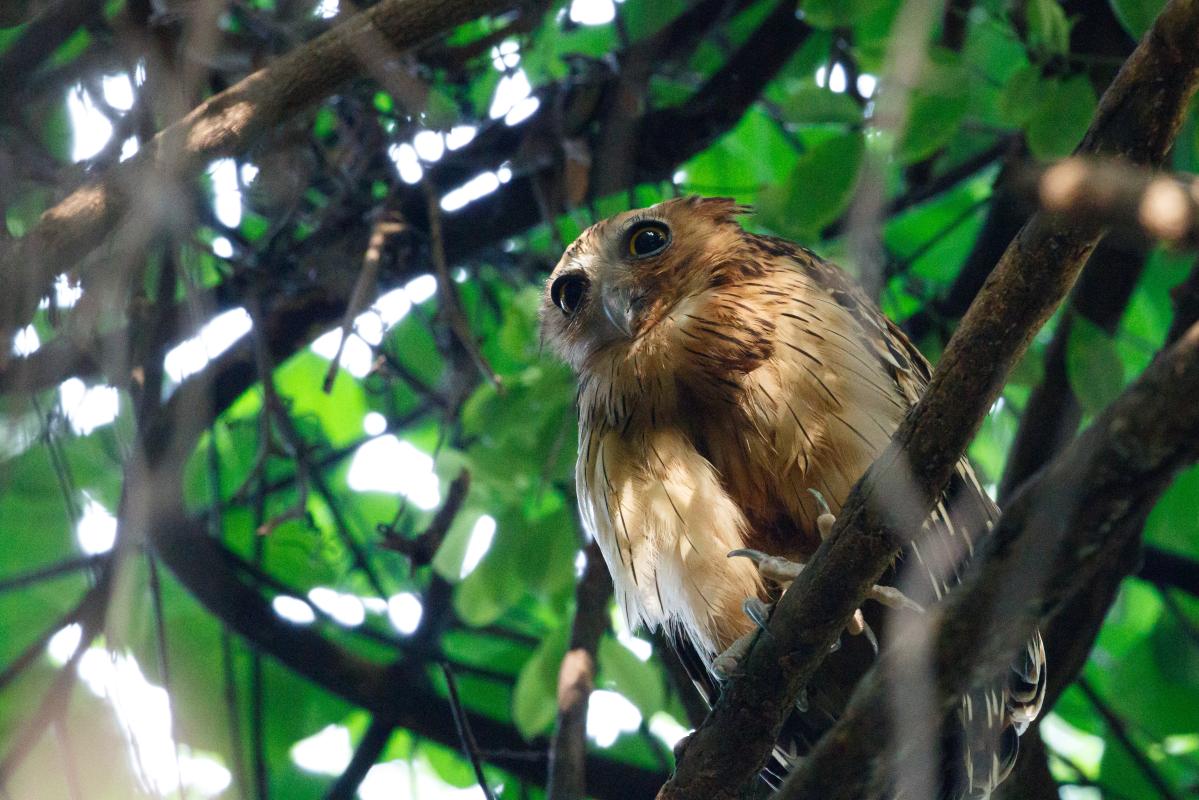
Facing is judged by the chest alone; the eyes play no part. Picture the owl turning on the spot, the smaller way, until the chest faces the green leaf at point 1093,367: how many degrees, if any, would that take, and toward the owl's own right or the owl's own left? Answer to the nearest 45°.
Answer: approximately 180°

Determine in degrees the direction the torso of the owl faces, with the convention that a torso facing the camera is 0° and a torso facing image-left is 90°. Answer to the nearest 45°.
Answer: approximately 45°

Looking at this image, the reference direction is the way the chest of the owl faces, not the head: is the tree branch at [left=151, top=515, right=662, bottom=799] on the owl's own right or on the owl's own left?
on the owl's own right

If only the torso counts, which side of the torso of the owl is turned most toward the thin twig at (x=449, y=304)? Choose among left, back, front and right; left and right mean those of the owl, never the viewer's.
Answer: right

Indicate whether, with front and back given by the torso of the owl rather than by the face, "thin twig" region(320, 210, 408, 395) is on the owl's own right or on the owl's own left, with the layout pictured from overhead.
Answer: on the owl's own right

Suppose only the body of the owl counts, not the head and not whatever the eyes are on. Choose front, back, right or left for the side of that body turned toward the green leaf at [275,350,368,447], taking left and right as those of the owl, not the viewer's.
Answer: right

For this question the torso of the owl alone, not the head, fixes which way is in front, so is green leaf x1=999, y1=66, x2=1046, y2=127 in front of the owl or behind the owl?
behind

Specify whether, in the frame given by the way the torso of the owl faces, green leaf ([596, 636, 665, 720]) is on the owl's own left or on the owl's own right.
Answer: on the owl's own right
